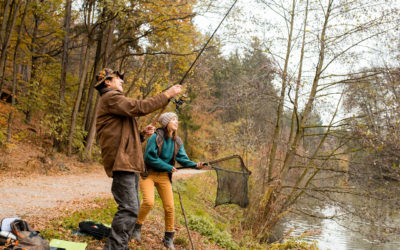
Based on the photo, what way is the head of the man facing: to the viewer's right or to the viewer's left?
to the viewer's right

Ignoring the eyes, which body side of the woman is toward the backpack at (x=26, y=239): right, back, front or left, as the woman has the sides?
right

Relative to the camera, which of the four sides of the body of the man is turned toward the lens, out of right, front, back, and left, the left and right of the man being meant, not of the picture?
right

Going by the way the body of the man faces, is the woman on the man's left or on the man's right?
on the man's left

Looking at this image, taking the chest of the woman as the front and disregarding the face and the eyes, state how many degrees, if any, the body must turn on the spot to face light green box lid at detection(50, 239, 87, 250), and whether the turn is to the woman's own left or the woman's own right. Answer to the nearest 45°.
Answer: approximately 90° to the woman's own right

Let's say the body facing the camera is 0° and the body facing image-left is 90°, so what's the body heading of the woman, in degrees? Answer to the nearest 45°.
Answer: approximately 315°
